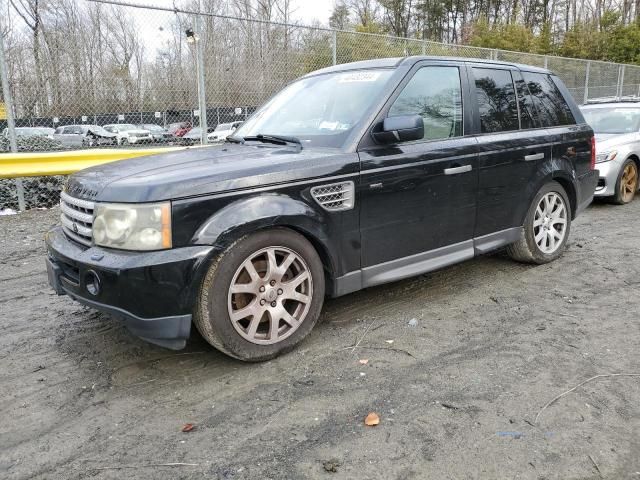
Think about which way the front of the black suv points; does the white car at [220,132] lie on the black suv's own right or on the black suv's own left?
on the black suv's own right

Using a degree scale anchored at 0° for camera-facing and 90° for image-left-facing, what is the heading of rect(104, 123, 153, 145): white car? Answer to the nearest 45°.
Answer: approximately 315°

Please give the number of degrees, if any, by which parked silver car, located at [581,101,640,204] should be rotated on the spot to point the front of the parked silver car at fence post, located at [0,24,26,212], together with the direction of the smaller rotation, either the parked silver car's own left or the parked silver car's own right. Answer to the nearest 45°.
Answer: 0° — it already faces it

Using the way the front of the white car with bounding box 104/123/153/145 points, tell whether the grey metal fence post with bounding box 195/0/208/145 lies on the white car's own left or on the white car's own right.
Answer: on the white car's own left

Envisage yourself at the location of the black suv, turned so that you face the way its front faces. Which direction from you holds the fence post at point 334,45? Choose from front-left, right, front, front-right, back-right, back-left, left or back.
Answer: back-right
